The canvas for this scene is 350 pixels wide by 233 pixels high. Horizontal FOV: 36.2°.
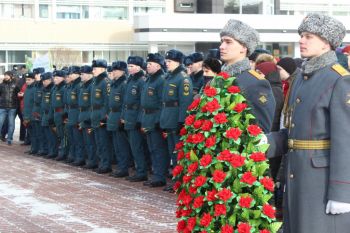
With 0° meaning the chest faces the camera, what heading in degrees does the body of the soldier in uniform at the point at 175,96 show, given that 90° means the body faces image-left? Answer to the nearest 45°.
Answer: approximately 45°

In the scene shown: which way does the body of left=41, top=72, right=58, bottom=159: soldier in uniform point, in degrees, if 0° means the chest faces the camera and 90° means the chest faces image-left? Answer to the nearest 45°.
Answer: approximately 45°

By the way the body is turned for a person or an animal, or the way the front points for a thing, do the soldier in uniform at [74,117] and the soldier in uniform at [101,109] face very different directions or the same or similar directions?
same or similar directions

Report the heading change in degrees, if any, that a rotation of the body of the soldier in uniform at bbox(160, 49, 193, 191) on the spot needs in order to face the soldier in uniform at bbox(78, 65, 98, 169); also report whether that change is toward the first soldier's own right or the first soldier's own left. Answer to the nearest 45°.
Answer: approximately 90° to the first soldier's own right

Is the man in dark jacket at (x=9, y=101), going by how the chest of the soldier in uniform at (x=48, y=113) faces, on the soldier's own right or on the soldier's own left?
on the soldier's own right

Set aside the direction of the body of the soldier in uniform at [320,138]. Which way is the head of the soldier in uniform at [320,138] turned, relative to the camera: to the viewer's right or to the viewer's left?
to the viewer's left

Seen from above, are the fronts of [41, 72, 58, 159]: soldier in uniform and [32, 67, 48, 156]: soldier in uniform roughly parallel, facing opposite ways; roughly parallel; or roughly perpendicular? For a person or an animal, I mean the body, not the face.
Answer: roughly parallel

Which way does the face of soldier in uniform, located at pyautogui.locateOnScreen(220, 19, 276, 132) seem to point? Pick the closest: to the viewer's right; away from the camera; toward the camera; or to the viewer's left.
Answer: to the viewer's left

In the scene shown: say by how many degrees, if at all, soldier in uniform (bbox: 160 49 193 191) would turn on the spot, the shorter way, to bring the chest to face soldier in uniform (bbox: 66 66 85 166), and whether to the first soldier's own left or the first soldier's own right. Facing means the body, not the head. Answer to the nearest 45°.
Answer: approximately 90° to the first soldier's own right

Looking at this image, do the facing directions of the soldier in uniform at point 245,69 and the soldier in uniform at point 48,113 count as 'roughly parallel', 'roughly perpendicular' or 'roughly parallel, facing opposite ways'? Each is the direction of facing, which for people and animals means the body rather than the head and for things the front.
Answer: roughly parallel

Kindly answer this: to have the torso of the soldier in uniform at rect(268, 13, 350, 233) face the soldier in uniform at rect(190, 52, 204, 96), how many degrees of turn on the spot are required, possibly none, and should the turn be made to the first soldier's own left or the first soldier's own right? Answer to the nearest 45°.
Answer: approximately 135° to the first soldier's own right

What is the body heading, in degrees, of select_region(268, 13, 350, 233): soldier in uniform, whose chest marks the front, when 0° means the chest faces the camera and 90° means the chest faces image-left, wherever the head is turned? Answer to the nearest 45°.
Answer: approximately 45°

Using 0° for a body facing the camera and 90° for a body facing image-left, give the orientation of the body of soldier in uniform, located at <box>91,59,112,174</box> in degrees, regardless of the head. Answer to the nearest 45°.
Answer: approximately 45°

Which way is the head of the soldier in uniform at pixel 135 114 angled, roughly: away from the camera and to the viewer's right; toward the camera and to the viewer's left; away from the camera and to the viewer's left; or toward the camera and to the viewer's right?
toward the camera and to the viewer's left
